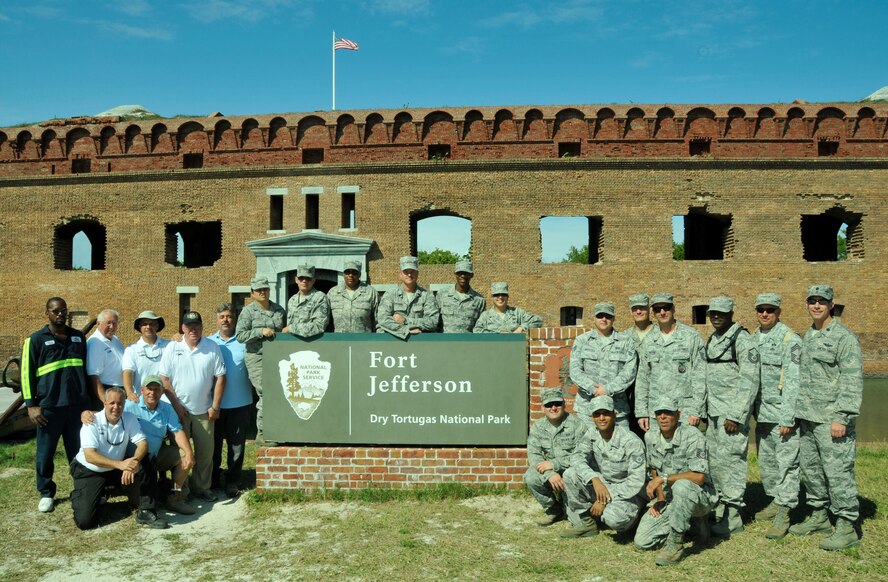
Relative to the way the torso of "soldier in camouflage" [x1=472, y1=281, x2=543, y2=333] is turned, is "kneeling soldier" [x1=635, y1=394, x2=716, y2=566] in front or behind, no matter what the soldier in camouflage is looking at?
in front

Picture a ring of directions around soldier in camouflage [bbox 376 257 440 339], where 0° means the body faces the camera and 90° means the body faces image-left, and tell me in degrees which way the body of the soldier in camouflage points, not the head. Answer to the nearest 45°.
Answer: approximately 0°

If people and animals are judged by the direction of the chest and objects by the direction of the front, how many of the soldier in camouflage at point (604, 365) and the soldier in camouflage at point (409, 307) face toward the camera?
2

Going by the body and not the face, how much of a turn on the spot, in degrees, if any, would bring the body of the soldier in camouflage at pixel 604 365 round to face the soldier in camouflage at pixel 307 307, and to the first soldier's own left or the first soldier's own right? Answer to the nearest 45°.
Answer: approximately 90° to the first soldier's own right

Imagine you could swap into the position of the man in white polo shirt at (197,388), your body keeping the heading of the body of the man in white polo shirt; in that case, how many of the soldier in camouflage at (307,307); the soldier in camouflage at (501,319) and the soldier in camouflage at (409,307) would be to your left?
3

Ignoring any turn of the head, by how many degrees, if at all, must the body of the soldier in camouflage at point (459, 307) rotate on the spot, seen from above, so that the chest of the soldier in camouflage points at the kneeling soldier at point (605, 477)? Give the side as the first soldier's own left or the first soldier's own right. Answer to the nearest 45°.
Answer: approximately 45° to the first soldier's own left

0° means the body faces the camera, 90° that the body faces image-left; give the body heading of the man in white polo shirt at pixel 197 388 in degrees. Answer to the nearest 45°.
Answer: approximately 0°

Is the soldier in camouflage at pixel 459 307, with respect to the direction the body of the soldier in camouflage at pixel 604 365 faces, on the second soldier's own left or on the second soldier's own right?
on the second soldier's own right

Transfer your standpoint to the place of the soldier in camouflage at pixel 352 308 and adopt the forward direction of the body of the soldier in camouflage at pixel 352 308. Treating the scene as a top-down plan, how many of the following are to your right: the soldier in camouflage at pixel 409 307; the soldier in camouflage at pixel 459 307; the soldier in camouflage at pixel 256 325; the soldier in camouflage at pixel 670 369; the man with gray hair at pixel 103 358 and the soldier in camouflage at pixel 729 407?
2
